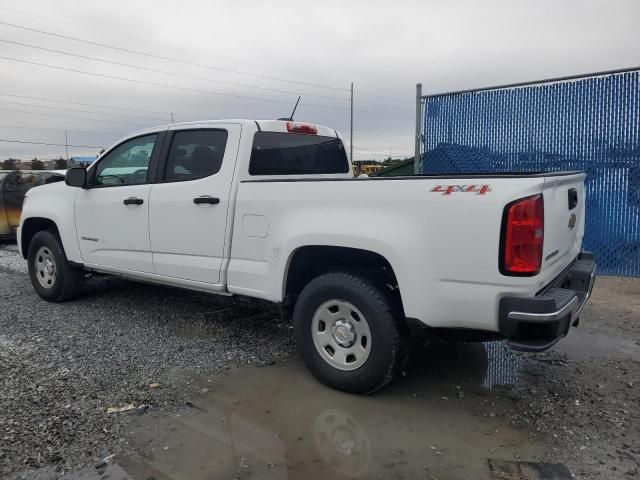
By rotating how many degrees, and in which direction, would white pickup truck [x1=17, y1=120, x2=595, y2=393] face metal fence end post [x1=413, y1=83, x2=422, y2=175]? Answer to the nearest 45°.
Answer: approximately 45° to its right

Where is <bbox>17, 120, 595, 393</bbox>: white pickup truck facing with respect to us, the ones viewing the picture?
facing away from the viewer and to the left of the viewer

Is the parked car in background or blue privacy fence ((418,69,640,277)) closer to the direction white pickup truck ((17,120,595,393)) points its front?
the parked car in background

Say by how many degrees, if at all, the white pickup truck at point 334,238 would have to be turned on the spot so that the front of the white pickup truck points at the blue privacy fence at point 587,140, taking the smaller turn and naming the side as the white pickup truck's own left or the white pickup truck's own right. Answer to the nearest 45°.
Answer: approximately 90° to the white pickup truck's own right

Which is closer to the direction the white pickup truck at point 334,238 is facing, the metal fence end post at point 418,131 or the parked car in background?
the parked car in background

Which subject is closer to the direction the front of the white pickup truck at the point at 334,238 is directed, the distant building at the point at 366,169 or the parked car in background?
the parked car in background
